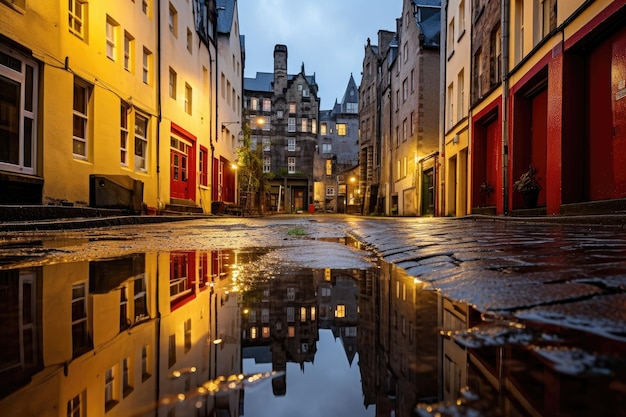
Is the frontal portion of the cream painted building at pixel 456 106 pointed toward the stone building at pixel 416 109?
no

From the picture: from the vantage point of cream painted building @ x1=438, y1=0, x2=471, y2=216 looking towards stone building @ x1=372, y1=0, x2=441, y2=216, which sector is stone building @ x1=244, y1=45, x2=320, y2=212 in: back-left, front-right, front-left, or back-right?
front-left

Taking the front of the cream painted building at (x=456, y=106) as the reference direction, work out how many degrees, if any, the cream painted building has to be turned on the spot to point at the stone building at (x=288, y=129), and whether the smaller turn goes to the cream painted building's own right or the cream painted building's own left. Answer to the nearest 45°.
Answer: approximately 45° to the cream painted building's own right

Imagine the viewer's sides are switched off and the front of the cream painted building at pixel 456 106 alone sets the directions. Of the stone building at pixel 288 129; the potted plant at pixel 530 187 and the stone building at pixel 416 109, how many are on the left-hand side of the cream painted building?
1

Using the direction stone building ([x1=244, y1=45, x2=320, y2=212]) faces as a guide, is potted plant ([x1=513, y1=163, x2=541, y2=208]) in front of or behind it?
in front

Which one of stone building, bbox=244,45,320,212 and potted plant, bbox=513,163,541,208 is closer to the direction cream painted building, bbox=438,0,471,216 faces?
the stone building

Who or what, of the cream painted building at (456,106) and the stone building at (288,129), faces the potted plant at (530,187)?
the stone building

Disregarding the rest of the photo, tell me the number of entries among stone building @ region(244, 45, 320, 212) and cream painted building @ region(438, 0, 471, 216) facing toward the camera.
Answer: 1

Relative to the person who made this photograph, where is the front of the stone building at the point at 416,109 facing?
facing the viewer and to the left of the viewer

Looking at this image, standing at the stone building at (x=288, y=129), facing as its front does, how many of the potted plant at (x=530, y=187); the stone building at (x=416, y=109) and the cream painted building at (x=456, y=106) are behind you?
0

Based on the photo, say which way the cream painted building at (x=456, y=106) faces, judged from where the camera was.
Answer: facing to the left of the viewer

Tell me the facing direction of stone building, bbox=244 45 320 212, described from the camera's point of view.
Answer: facing the viewer

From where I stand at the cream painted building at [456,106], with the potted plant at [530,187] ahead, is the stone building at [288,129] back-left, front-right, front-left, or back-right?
back-right

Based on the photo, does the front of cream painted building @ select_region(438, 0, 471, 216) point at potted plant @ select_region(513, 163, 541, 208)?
no
